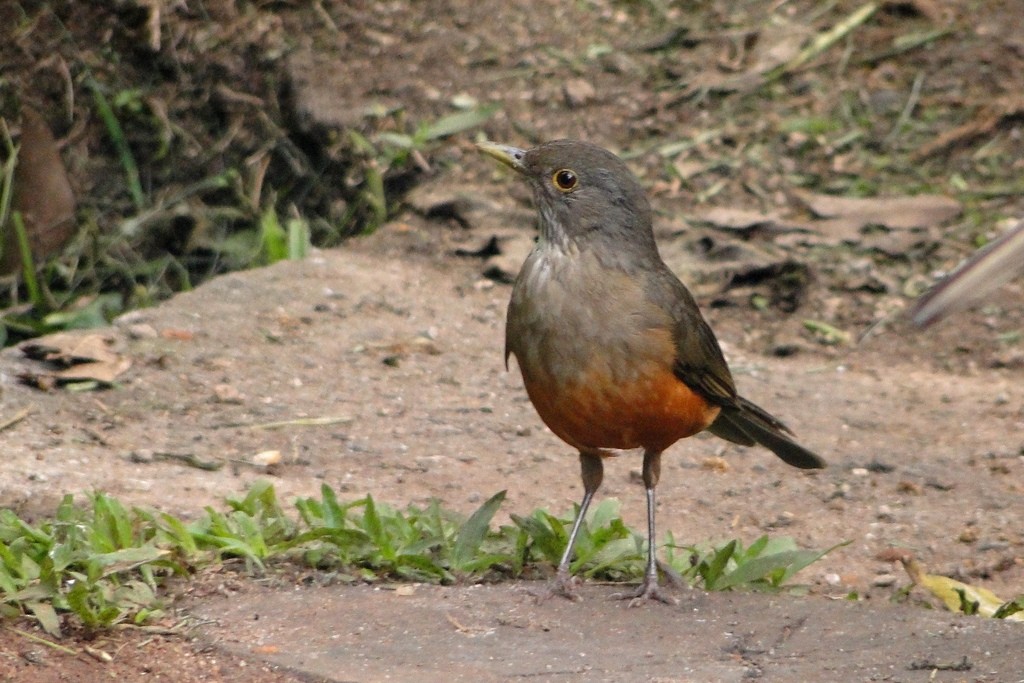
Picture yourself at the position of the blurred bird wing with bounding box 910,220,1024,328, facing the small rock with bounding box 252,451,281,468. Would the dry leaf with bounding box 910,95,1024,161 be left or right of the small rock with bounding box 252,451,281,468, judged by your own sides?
right

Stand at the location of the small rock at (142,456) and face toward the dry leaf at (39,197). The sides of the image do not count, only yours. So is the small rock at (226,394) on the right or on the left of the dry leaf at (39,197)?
right

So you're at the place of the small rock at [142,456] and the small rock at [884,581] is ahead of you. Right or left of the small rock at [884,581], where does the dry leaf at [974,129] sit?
left

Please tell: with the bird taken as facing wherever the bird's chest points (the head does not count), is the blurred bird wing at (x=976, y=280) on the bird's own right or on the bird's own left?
on the bird's own left

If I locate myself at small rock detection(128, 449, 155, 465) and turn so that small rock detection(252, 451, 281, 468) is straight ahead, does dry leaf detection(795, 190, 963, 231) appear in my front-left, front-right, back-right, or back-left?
front-left

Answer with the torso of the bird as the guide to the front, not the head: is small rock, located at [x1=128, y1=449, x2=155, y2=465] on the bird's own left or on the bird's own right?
on the bird's own right

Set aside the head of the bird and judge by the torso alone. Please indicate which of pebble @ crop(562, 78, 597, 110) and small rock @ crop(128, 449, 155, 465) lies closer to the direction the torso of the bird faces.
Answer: the small rock

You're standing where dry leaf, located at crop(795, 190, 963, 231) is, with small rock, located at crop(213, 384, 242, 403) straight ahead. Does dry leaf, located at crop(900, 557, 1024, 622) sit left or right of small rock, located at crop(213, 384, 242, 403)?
left

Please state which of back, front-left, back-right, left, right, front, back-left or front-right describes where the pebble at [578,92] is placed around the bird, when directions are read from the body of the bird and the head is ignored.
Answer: back-right

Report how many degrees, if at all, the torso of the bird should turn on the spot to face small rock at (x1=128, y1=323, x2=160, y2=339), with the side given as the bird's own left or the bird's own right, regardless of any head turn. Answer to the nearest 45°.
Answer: approximately 90° to the bird's own right

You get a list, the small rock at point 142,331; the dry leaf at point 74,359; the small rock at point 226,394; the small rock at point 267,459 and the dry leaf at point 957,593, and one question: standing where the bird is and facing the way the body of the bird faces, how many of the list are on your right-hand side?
4

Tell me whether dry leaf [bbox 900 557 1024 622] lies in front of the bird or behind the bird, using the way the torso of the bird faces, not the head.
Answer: behind

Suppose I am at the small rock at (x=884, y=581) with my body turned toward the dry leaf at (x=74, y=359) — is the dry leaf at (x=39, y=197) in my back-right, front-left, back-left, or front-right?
front-right

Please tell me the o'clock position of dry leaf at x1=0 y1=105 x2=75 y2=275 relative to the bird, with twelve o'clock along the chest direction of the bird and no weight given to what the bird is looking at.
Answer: The dry leaf is roughly at 3 o'clock from the bird.

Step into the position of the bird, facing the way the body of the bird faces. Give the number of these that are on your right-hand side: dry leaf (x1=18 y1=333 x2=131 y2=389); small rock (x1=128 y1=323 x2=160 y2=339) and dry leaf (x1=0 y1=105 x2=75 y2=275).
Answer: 3

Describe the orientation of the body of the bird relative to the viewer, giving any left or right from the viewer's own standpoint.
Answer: facing the viewer and to the left of the viewer

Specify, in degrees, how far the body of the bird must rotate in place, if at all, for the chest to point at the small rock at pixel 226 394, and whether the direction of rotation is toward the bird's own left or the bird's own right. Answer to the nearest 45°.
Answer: approximately 90° to the bird's own right

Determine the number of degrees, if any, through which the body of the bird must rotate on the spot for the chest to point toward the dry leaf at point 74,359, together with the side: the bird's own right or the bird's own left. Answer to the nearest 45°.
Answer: approximately 90° to the bird's own right

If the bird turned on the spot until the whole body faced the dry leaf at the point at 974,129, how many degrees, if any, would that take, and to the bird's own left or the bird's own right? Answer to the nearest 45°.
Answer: approximately 135° to the bird's own right
